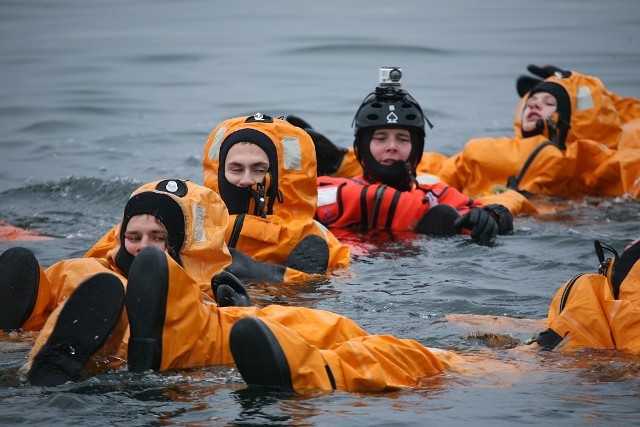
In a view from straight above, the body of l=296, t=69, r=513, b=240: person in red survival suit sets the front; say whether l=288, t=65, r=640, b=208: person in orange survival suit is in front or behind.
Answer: behind

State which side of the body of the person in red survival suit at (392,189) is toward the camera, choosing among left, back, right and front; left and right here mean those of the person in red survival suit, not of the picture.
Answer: front

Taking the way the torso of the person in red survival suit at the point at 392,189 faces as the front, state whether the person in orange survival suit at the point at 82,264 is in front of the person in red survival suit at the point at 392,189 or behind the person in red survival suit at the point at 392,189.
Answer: in front

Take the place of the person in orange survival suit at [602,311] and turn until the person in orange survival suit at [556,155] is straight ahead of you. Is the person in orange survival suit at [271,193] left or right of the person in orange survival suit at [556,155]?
left

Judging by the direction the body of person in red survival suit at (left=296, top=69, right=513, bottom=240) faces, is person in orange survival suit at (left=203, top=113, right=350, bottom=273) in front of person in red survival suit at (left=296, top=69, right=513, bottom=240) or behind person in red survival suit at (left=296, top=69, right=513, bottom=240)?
in front

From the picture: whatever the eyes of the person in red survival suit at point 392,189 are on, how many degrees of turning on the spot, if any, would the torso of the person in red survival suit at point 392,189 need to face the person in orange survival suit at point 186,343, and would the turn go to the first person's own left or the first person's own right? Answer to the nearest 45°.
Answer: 0° — they already face them
